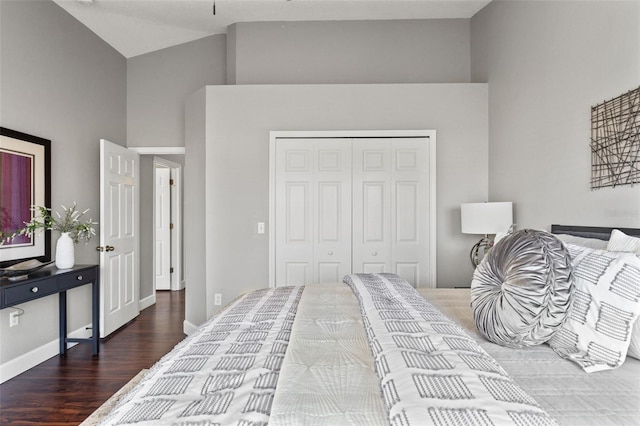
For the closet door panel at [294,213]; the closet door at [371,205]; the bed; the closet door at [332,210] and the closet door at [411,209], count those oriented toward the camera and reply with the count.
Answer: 4

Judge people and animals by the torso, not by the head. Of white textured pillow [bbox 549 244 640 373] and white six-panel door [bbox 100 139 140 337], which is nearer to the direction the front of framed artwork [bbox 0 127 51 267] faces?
the white textured pillow

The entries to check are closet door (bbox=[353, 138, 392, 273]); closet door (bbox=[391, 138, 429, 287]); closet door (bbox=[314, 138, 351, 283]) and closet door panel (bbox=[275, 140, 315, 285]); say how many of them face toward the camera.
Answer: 4

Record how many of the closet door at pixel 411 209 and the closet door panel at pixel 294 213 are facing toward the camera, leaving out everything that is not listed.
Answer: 2

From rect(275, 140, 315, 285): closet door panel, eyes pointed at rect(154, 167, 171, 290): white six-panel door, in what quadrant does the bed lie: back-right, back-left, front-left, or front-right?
back-left

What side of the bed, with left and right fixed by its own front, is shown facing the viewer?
left

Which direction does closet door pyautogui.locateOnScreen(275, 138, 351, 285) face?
toward the camera

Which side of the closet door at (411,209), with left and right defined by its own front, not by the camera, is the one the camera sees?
front

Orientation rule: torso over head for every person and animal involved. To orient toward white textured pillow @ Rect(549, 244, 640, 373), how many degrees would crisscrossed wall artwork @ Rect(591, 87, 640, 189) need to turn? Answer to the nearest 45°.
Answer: approximately 45° to its left

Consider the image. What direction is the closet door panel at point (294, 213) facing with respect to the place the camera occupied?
facing the viewer

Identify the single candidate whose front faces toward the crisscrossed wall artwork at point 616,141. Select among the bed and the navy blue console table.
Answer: the navy blue console table

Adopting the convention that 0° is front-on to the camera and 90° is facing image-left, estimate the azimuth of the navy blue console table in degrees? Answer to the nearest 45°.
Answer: approximately 315°

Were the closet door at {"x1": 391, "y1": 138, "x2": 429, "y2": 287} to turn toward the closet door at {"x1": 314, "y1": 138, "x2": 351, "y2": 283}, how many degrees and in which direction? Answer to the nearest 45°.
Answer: approximately 90° to its right

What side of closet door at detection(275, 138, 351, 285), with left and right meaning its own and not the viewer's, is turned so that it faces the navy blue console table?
right

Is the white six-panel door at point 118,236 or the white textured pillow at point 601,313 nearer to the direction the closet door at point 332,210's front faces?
the white textured pillow

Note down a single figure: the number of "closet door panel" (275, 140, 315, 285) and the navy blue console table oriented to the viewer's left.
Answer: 0

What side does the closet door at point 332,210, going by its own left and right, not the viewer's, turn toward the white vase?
right

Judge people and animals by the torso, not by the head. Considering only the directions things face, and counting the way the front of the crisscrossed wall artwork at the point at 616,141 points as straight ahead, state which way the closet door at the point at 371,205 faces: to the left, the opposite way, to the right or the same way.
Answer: to the left
